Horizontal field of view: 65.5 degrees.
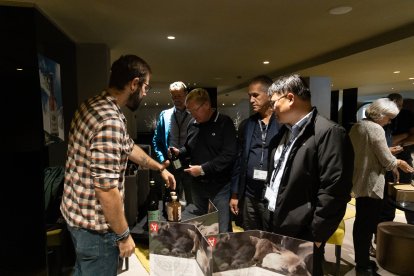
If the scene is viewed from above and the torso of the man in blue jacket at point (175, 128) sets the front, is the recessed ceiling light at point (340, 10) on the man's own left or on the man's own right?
on the man's own left

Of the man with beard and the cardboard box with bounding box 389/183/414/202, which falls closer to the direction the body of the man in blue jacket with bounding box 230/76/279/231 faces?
the man with beard

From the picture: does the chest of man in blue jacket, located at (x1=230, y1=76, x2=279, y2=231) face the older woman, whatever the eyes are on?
no

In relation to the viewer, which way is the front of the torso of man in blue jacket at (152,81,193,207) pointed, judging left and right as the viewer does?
facing the viewer

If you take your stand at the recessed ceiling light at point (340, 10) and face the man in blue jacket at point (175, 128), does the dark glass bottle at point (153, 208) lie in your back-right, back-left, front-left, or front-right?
front-left

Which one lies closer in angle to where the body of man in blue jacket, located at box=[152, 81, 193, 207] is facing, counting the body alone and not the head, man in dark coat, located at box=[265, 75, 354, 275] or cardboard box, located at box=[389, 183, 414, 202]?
the man in dark coat

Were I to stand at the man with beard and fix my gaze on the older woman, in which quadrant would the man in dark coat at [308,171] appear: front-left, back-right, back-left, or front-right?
front-right

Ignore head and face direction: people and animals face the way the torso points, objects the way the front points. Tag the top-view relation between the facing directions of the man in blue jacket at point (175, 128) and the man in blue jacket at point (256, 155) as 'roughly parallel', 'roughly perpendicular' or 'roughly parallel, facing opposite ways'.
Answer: roughly parallel

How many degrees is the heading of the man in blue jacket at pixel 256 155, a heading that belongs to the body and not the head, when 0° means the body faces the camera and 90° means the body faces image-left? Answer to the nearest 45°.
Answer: approximately 0°

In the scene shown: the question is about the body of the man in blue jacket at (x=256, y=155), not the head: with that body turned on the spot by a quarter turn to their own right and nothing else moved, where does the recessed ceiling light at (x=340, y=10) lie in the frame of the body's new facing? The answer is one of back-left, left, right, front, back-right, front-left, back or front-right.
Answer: back-right

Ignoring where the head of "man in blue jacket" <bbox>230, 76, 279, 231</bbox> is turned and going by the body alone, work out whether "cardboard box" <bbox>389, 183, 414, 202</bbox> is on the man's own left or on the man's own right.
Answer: on the man's own left

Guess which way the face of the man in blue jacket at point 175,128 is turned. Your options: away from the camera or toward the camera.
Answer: toward the camera

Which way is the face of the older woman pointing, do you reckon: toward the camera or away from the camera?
away from the camera
